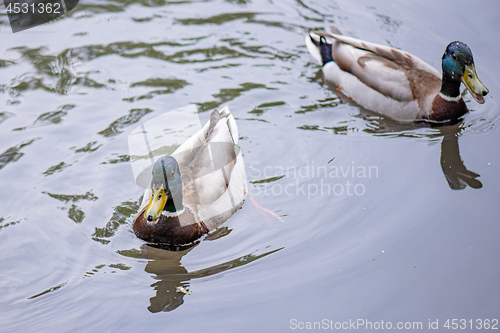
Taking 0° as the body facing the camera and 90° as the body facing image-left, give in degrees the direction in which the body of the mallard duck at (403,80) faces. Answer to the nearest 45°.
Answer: approximately 315°

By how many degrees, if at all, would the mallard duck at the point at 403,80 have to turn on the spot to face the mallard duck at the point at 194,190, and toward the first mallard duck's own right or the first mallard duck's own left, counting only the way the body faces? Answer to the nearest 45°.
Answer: approximately 90° to the first mallard duck's own right

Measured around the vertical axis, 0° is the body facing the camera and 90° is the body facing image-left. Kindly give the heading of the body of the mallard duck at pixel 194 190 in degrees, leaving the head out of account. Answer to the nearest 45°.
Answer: approximately 45°

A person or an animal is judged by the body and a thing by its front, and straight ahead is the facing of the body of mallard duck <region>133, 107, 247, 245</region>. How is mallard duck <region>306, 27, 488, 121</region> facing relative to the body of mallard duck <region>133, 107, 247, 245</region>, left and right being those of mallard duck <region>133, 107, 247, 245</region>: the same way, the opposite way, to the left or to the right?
to the left

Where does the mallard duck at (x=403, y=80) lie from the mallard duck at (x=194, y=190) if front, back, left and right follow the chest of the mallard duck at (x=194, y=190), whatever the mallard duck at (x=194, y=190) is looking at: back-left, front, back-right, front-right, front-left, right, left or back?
back
